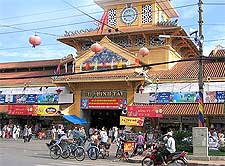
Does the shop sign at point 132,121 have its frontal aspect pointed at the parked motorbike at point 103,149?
yes

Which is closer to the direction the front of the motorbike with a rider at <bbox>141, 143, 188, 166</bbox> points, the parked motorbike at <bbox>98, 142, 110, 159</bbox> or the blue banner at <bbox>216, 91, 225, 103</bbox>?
the parked motorbike

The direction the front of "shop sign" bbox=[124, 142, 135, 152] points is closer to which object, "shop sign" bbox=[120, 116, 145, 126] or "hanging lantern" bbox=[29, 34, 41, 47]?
the hanging lantern

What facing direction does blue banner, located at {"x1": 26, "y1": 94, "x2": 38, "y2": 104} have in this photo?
toward the camera

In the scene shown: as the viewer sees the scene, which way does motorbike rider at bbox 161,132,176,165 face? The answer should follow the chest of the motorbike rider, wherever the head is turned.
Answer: to the viewer's left

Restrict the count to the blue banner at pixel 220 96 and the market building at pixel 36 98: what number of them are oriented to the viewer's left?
0

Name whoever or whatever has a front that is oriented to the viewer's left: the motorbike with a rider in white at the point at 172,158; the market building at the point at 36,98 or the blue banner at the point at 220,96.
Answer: the motorbike with a rider in white

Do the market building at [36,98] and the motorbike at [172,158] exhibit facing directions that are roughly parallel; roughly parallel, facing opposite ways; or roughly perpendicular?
roughly perpendicular

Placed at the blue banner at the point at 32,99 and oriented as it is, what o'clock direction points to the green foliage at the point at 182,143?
The green foliage is roughly at 11 o'clock from the blue banner.

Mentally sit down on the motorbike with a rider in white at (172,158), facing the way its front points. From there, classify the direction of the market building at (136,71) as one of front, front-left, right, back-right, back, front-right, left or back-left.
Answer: right

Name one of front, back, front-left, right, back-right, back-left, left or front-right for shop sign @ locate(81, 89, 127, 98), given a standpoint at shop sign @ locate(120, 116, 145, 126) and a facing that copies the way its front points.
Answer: back-right

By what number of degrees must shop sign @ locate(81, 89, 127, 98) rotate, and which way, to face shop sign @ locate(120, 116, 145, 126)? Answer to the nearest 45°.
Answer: approximately 45° to its left

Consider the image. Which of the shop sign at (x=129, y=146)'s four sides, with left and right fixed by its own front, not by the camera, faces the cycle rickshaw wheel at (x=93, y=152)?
right

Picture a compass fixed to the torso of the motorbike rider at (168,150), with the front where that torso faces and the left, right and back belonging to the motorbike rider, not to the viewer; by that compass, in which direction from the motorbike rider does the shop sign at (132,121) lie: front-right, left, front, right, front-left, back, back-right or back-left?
right

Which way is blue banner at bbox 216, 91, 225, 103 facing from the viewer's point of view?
toward the camera

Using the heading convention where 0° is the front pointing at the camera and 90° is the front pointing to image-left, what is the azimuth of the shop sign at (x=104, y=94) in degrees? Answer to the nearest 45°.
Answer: approximately 0°

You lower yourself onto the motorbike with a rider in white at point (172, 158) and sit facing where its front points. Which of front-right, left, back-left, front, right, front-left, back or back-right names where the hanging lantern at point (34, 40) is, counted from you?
front

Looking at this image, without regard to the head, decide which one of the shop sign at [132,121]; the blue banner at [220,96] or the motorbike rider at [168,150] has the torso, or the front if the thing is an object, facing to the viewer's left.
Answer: the motorbike rider
